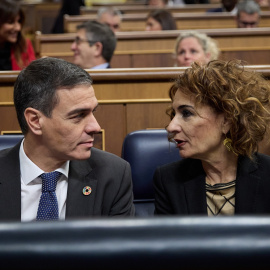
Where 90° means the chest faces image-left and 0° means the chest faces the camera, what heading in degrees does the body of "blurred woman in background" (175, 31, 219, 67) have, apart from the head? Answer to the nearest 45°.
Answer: approximately 45°

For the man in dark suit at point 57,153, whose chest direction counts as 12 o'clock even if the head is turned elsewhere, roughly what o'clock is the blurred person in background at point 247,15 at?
The blurred person in background is roughly at 7 o'clock from the man in dark suit.

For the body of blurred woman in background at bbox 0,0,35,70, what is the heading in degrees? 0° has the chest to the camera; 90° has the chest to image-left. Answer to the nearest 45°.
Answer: approximately 45°

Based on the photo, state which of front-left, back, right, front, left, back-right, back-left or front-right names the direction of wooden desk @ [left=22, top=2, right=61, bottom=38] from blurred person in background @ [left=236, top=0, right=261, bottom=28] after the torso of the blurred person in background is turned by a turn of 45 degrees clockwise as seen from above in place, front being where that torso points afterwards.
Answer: right

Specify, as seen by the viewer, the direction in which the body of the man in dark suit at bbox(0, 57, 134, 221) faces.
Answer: toward the camera

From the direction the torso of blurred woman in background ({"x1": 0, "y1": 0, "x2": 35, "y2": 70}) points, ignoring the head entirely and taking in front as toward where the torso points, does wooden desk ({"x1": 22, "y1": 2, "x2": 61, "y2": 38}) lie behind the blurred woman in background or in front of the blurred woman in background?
behind

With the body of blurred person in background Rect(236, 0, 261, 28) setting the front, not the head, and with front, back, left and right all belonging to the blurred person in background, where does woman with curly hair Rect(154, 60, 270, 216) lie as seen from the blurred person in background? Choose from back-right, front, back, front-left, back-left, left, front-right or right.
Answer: front

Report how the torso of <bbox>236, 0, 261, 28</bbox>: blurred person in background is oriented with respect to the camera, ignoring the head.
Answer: toward the camera

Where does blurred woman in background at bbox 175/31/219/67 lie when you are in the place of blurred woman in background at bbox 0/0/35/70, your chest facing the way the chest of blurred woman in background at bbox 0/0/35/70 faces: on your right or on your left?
on your left

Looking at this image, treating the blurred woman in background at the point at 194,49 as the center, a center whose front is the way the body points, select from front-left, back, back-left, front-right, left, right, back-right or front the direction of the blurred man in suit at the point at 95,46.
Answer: front-right

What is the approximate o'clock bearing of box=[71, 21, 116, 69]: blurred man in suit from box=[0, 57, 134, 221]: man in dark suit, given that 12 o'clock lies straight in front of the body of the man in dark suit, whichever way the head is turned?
The blurred man in suit is roughly at 6 o'clock from the man in dark suit.

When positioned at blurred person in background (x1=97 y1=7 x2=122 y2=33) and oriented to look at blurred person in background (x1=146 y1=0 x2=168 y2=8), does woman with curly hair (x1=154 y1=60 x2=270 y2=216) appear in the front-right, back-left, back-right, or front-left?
back-right

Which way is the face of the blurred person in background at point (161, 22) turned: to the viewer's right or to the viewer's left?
to the viewer's left

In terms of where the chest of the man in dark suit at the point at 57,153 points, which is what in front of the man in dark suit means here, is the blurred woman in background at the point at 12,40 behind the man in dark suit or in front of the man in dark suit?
behind
